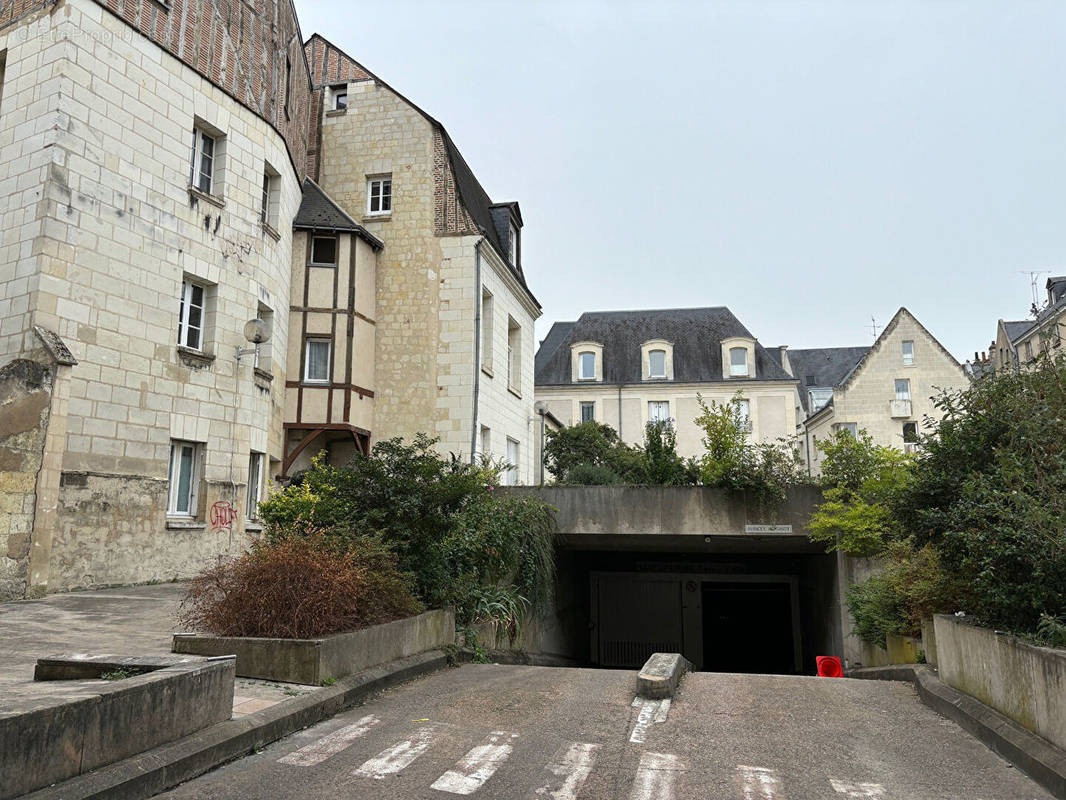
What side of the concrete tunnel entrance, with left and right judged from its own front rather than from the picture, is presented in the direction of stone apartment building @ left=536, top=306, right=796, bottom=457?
back

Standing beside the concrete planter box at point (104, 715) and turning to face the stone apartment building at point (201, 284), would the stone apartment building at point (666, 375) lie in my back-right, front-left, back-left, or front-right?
front-right

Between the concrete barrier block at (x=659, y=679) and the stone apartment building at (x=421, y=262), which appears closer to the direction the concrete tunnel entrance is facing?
the concrete barrier block

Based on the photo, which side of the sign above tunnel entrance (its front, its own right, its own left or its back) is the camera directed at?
front

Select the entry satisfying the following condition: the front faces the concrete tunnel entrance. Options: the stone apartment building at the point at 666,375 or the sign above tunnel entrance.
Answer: the stone apartment building

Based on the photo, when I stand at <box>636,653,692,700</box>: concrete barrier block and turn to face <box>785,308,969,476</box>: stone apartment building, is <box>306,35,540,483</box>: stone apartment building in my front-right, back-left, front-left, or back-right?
front-left

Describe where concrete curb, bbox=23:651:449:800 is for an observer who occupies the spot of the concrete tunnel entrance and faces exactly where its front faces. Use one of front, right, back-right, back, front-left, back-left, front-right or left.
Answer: front

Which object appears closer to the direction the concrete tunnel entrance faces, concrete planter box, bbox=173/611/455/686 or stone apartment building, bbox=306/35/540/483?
the concrete planter box

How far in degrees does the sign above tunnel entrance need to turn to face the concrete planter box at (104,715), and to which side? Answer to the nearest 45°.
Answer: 0° — it already faces it

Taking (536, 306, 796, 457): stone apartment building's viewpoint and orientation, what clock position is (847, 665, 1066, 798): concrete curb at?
The concrete curb is roughly at 12 o'clock from the stone apartment building.

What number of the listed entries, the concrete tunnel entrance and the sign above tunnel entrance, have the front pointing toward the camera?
2

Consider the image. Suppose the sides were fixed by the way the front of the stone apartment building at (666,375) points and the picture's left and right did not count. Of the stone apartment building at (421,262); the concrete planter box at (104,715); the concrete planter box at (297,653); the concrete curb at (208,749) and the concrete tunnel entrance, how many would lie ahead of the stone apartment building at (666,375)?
5

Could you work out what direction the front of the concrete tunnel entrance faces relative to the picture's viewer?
facing the viewer

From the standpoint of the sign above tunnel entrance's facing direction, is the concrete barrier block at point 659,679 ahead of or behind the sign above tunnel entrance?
ahead
